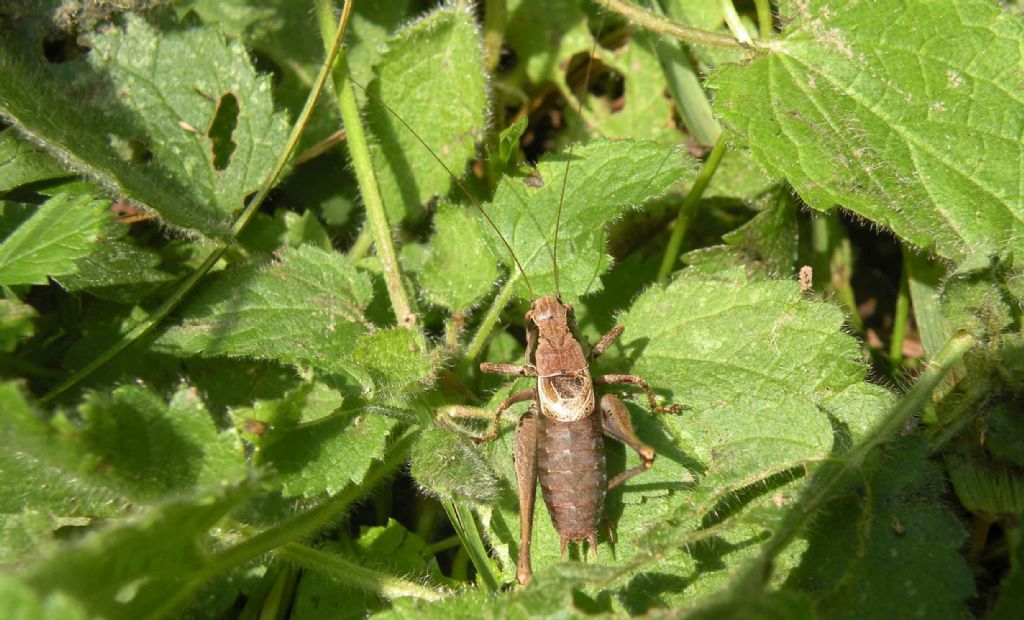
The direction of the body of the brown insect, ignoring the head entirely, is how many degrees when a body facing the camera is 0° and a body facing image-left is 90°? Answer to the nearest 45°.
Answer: approximately 180°

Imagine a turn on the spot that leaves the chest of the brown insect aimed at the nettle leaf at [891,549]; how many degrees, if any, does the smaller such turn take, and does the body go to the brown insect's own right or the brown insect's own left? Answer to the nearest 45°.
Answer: approximately 135° to the brown insect's own right

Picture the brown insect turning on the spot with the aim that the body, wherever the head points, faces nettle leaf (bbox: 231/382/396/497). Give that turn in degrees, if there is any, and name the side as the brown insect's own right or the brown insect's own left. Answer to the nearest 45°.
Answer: approximately 90° to the brown insect's own left

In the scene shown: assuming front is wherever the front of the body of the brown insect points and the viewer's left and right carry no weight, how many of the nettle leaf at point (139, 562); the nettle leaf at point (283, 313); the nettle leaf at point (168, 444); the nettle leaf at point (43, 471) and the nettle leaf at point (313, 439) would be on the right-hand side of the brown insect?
0

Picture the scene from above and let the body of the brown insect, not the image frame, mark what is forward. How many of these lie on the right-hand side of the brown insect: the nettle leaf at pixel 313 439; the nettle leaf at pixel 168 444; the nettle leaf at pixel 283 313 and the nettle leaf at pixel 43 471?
0

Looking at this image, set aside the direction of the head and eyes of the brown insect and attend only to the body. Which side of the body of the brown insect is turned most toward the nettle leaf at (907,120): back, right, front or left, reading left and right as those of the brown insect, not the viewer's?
right

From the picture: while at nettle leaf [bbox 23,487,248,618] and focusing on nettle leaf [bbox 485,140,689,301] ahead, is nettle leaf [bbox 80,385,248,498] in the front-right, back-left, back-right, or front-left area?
front-left

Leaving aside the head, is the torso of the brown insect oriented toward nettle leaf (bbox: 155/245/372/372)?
no

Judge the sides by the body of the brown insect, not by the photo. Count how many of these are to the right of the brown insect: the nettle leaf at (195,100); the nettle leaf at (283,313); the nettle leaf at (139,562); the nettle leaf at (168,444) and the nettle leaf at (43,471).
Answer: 0

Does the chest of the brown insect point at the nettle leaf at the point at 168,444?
no

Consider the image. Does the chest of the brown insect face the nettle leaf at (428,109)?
yes

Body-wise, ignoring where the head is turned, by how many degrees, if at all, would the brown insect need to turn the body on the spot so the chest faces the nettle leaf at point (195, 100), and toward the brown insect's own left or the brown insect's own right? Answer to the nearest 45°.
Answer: approximately 45° to the brown insect's own left

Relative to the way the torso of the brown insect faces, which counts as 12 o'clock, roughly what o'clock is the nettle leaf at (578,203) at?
The nettle leaf is roughly at 1 o'clock from the brown insect.

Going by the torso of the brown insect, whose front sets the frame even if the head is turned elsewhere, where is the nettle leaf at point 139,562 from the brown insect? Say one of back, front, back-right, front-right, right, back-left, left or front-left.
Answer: back-left

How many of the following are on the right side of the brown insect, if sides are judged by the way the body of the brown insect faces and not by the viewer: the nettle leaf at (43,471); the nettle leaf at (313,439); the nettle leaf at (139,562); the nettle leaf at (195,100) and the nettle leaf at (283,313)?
0

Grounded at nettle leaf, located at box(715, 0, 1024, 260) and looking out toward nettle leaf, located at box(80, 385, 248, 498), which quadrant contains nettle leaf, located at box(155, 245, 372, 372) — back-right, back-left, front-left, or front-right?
front-right

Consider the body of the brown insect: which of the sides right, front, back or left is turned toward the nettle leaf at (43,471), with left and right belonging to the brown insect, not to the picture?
left
